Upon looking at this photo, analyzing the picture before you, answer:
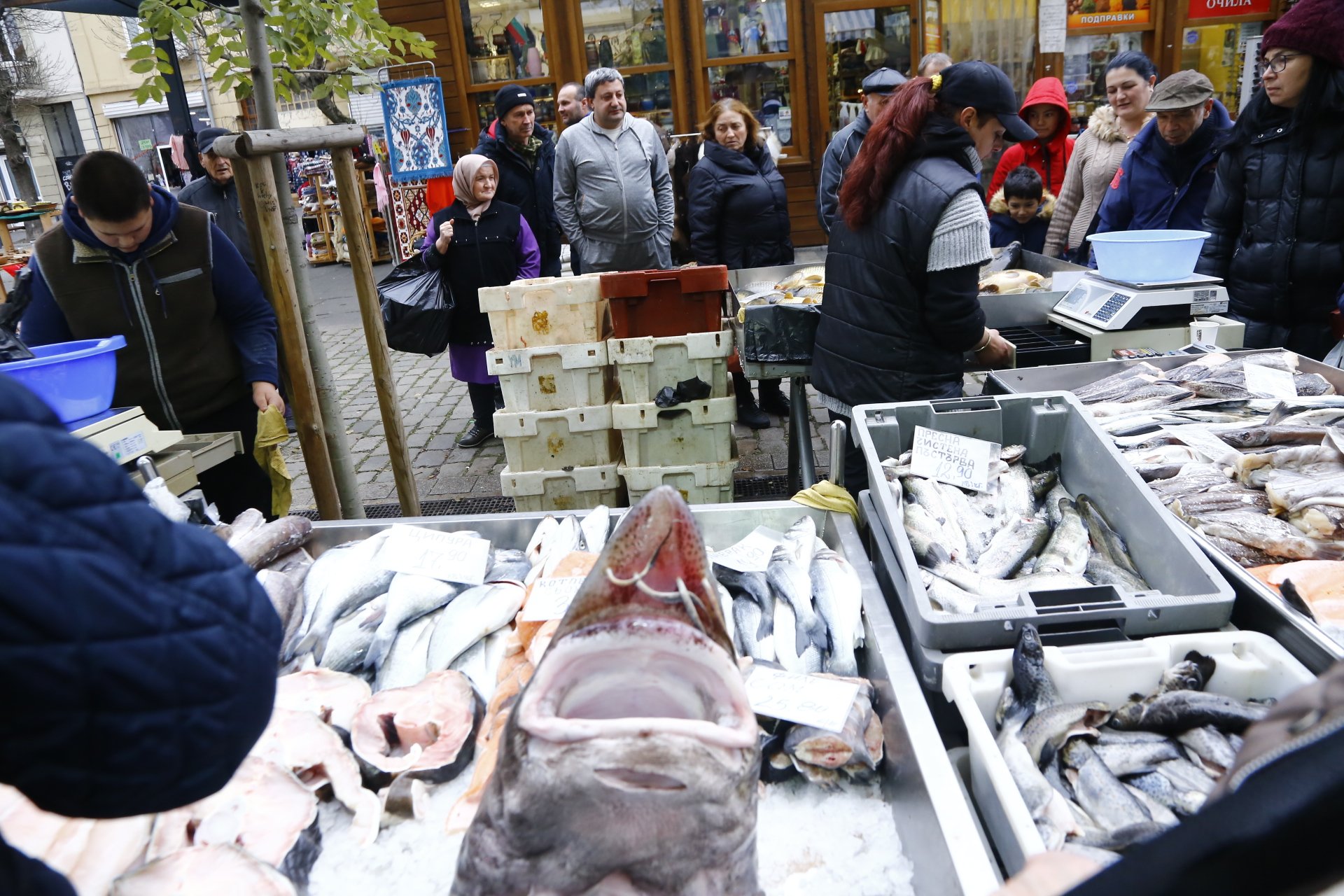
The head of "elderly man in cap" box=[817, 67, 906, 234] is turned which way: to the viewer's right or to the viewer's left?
to the viewer's right

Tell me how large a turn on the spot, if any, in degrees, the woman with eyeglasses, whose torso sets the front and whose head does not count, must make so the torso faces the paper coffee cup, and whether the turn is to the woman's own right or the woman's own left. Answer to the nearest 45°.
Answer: approximately 45° to the woman's own left

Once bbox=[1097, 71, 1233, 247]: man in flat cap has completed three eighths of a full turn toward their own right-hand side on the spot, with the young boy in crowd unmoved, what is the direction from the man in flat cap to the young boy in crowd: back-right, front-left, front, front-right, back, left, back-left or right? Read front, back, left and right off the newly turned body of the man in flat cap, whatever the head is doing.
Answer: front

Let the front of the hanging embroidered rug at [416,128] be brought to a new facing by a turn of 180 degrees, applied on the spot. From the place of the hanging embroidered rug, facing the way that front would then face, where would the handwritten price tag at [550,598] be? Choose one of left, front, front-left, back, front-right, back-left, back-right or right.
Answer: back

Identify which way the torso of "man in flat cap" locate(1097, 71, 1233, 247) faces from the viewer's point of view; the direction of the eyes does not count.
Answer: toward the camera

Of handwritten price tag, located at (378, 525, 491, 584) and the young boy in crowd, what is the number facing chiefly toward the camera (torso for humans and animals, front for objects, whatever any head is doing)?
2

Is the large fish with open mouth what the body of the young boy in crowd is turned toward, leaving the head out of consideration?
yes

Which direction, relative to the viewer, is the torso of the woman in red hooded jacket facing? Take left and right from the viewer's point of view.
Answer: facing the viewer

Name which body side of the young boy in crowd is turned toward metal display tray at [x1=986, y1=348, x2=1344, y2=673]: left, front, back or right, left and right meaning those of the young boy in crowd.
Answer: front

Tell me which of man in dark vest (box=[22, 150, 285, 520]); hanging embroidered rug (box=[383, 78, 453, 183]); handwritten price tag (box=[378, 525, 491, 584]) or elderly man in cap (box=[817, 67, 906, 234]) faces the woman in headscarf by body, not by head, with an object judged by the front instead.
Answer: the hanging embroidered rug

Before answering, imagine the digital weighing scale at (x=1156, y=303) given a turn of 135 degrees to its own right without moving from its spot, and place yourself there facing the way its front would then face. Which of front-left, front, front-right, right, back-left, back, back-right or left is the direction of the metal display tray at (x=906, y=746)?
back

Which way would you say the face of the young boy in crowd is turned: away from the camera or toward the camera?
toward the camera

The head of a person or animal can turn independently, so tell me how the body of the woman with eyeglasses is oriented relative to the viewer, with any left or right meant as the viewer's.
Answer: facing the viewer and to the left of the viewer

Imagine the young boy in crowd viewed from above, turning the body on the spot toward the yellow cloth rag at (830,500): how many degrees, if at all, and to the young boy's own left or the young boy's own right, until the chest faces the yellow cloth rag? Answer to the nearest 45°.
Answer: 0° — they already face it

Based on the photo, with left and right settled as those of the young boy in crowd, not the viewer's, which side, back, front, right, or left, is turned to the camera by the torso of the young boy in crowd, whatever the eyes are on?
front
